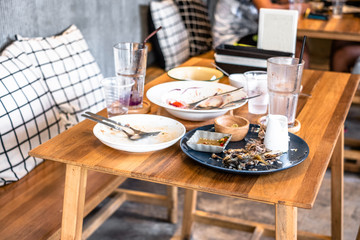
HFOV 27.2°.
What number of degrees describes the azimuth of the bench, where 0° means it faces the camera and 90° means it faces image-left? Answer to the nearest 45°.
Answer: approximately 315°

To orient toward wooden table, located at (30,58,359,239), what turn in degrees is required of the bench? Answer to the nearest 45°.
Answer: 0° — it already faces it

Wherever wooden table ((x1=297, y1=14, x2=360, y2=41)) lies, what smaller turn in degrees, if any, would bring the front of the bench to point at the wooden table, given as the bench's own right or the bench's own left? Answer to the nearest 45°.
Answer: approximately 90° to the bench's own left

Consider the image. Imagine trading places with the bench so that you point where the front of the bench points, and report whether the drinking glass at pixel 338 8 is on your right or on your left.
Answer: on your left
